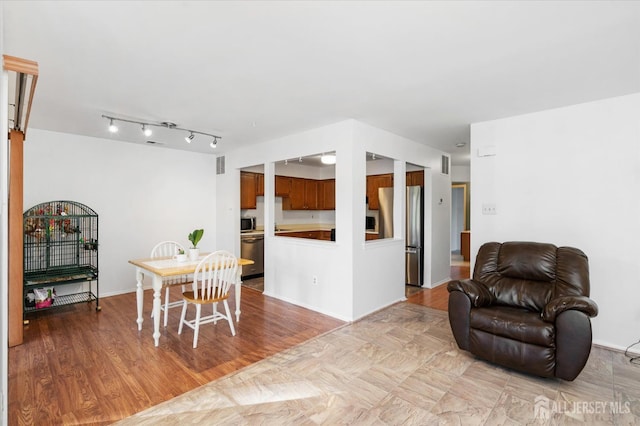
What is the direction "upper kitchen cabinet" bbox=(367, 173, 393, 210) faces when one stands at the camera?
facing the viewer and to the left of the viewer

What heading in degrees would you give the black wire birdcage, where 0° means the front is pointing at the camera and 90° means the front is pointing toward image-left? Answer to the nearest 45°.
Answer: approximately 315°

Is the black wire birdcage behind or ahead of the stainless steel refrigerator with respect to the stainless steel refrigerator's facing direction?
ahead

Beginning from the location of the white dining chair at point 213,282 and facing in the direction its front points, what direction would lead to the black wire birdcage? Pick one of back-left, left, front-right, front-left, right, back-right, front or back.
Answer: front

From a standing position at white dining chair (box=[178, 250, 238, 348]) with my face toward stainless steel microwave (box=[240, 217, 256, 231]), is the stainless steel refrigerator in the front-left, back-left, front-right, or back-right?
front-right

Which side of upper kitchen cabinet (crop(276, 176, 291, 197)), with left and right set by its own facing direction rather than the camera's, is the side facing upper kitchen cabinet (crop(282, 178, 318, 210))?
left

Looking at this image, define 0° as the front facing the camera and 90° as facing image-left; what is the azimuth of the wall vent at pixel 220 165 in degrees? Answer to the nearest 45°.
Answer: approximately 45°

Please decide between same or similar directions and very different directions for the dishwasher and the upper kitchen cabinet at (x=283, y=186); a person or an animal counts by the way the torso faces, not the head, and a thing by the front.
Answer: same or similar directions

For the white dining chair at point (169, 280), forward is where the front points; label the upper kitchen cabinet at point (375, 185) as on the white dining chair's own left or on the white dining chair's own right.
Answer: on the white dining chair's own left

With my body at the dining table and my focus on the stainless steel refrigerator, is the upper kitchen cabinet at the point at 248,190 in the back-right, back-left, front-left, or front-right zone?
front-left

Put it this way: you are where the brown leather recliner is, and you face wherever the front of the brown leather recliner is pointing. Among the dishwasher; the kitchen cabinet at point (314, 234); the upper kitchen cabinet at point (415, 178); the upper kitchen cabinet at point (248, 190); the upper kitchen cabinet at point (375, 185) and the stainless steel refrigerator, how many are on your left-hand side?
0

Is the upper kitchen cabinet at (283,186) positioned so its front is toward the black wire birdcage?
no

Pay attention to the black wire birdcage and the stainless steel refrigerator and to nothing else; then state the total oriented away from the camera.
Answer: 0

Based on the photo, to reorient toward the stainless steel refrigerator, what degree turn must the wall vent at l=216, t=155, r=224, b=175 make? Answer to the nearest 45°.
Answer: approximately 90° to its left

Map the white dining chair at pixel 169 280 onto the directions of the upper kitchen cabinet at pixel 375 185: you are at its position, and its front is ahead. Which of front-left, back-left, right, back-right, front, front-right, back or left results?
front

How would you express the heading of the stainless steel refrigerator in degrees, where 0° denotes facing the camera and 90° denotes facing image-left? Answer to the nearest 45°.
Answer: approximately 45°

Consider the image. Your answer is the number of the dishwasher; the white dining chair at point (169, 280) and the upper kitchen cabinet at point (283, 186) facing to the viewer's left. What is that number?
0
